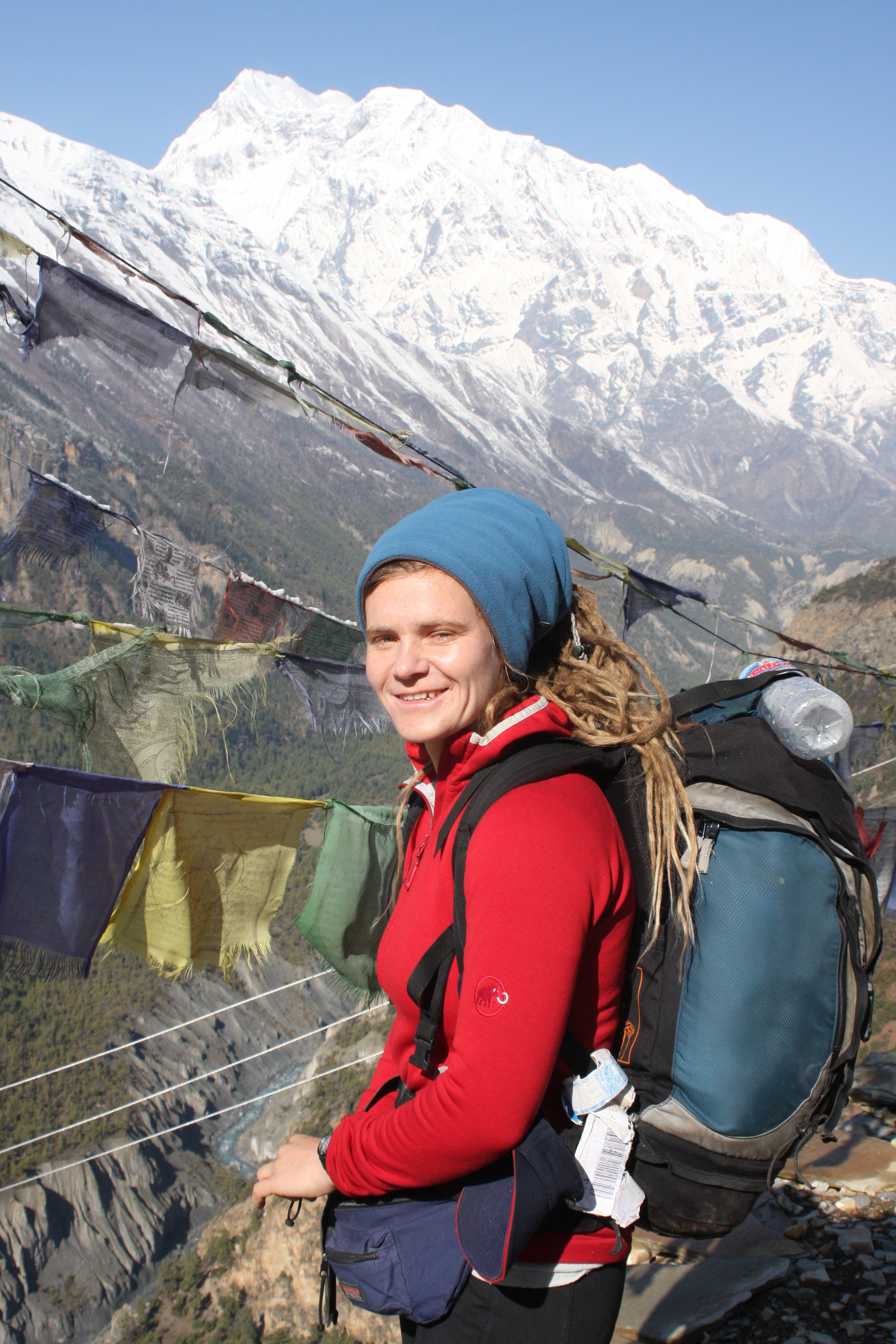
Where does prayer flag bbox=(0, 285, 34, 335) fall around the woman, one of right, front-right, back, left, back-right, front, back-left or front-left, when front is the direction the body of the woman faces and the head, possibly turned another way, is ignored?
front-right

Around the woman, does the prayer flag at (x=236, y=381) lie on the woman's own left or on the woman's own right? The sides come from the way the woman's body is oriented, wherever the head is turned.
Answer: on the woman's own right

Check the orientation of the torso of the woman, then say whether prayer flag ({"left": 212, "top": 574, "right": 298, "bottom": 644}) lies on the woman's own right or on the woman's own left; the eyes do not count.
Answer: on the woman's own right

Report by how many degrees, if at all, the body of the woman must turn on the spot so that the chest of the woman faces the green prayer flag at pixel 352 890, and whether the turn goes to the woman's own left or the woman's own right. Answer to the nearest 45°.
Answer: approximately 90° to the woman's own right

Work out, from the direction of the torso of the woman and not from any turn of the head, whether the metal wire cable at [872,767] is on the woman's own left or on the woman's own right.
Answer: on the woman's own right

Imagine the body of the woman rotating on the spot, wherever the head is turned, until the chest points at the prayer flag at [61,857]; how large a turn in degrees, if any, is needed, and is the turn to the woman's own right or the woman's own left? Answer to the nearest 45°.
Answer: approximately 45° to the woman's own right

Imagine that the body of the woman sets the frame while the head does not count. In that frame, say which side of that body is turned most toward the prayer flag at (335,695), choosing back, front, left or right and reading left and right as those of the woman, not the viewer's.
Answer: right

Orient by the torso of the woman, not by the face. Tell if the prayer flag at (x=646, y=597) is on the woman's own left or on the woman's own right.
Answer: on the woman's own right

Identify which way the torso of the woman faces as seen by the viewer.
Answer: to the viewer's left

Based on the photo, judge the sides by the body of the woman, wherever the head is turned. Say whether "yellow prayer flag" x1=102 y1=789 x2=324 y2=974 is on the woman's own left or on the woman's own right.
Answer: on the woman's own right

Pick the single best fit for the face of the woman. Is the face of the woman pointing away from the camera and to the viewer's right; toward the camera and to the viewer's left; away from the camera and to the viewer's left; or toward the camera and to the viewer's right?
toward the camera and to the viewer's left

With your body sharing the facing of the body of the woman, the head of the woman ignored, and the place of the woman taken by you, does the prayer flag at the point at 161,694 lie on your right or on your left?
on your right
